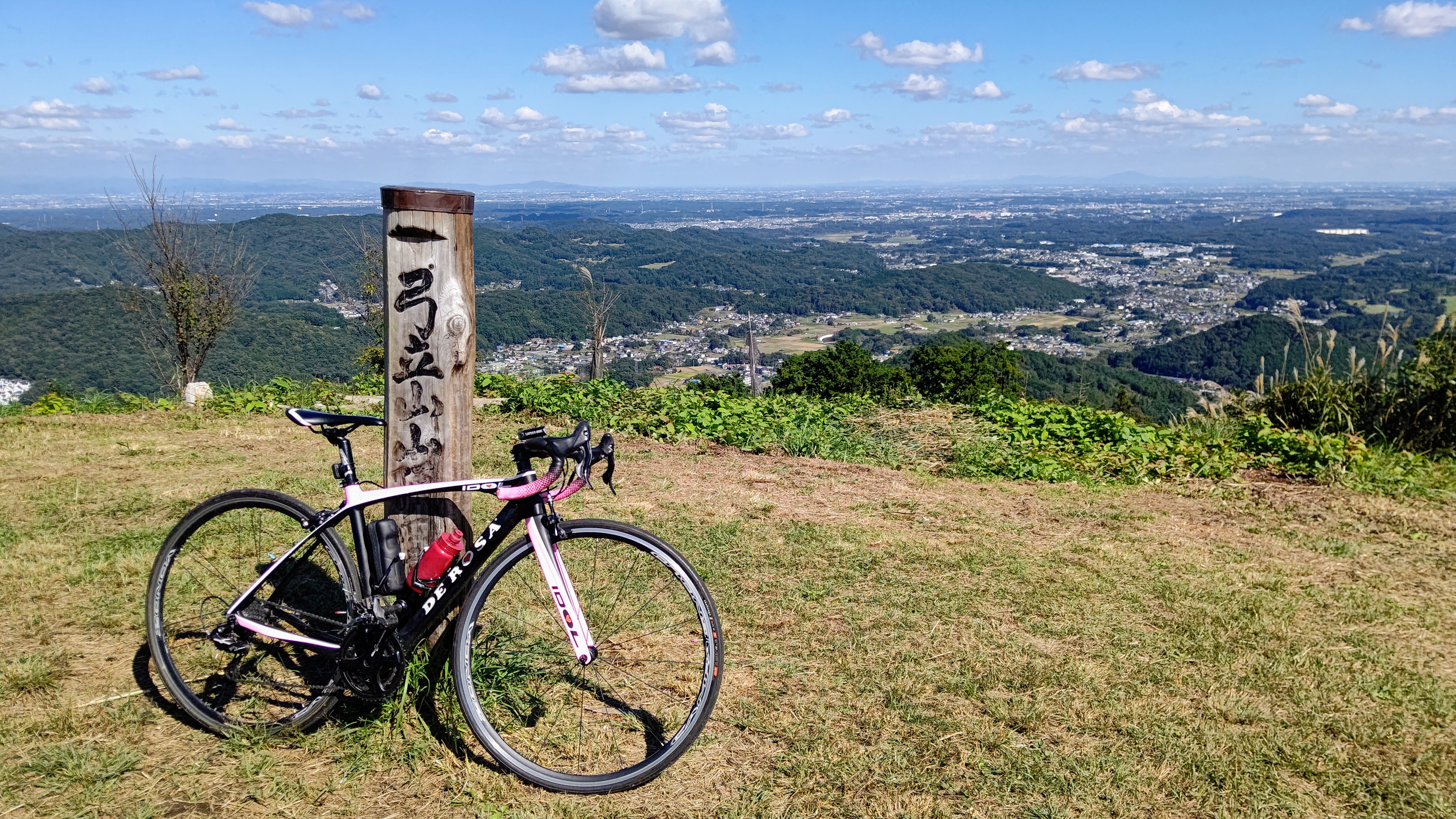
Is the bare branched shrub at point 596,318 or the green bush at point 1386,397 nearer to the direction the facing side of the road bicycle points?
the green bush

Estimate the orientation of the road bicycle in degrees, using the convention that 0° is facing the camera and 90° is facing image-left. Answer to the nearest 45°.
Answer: approximately 315°

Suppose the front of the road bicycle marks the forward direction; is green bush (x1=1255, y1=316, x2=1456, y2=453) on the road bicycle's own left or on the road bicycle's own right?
on the road bicycle's own left

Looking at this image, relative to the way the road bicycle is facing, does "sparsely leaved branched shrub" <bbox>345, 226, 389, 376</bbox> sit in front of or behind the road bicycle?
behind

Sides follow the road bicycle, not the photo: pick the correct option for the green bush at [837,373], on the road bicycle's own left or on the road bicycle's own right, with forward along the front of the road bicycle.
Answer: on the road bicycle's own left

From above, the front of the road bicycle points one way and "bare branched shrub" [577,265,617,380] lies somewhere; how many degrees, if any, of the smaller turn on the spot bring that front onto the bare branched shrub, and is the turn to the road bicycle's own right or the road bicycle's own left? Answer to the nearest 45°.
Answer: approximately 135° to the road bicycle's own left

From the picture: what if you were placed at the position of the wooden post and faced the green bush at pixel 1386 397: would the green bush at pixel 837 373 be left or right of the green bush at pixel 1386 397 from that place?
left

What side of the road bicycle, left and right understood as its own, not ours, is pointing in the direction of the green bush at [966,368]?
left

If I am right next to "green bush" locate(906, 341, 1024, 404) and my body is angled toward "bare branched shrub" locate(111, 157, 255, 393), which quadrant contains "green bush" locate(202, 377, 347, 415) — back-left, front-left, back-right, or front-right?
front-left

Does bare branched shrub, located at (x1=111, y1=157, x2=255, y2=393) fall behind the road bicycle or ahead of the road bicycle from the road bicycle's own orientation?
behind

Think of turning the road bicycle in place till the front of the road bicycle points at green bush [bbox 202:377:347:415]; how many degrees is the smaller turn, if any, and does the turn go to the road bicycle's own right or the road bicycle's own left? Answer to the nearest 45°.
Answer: approximately 135° to the road bicycle's own left
